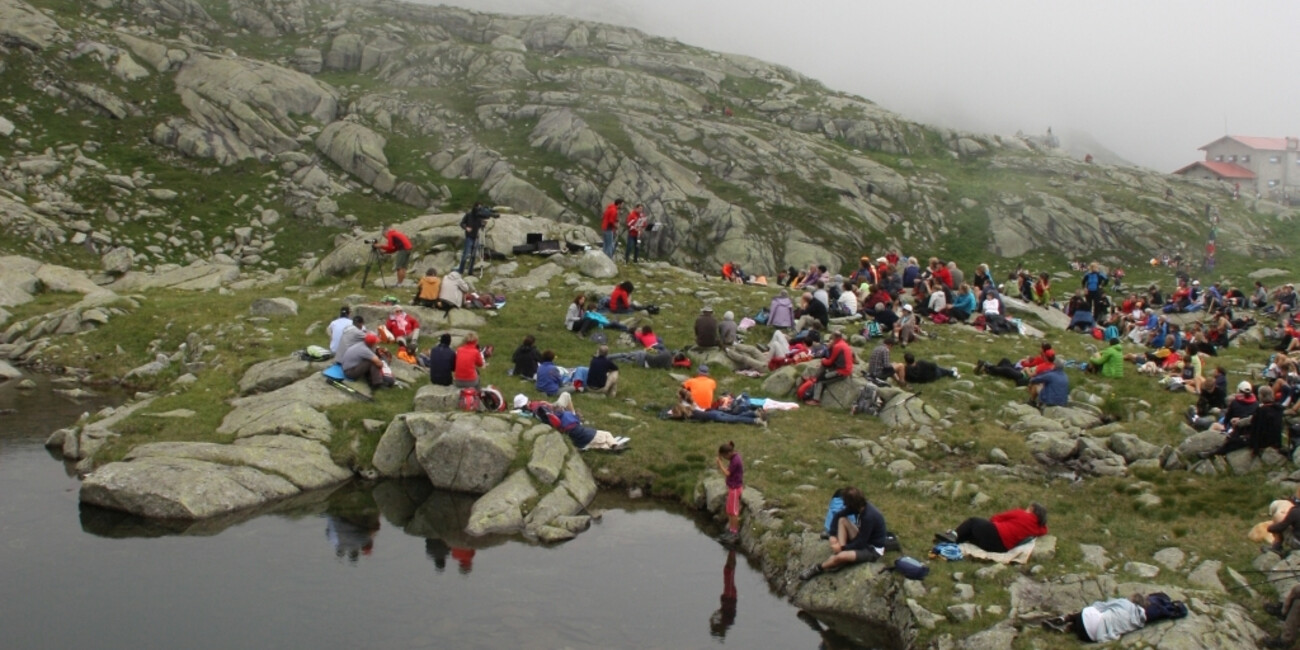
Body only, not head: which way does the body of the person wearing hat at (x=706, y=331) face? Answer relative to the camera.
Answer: away from the camera

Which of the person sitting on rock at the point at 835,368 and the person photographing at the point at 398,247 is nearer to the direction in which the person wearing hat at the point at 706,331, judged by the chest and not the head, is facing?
the person photographing

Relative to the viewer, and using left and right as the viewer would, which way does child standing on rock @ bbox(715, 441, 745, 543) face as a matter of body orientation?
facing to the left of the viewer

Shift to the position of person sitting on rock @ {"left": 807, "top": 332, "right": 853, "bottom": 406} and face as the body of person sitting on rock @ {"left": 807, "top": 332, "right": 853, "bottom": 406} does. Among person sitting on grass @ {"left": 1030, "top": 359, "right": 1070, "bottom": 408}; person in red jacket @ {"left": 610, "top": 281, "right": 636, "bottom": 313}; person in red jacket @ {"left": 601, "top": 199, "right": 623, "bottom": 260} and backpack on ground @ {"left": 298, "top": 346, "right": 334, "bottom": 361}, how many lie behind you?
1

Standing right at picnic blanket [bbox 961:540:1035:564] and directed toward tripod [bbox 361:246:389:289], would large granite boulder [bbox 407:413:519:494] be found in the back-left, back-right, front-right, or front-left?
front-left

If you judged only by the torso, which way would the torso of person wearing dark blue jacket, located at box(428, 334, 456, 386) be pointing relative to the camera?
away from the camera

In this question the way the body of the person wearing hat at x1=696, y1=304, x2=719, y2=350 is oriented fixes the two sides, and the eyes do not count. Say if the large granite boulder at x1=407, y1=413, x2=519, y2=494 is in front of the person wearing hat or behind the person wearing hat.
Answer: behind

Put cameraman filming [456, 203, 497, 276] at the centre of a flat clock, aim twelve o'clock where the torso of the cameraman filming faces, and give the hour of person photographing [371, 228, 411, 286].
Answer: The person photographing is roughly at 6 o'clock from the cameraman filming.

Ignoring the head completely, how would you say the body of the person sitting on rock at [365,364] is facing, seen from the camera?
to the viewer's right

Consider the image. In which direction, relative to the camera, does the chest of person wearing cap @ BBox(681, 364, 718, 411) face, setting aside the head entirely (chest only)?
away from the camera

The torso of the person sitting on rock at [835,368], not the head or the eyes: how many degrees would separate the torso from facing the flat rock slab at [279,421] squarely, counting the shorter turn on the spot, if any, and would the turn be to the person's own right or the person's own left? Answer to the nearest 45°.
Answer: approximately 45° to the person's own left

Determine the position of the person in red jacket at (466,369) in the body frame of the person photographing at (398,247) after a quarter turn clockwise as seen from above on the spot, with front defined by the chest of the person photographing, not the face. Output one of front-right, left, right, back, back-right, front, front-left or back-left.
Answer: back

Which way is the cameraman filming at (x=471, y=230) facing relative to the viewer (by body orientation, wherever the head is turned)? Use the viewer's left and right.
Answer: facing to the right of the viewer
